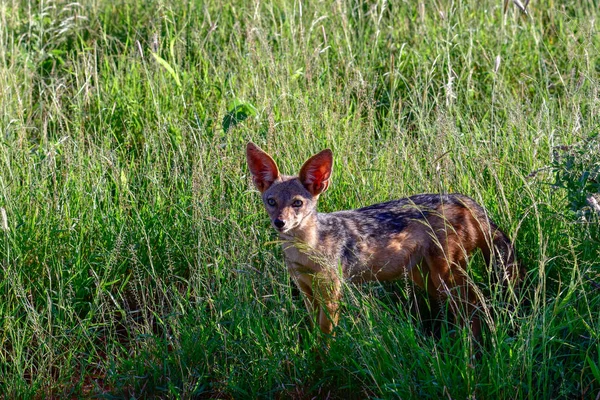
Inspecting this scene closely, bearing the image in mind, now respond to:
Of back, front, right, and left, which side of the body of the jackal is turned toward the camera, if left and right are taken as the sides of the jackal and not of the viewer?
left
